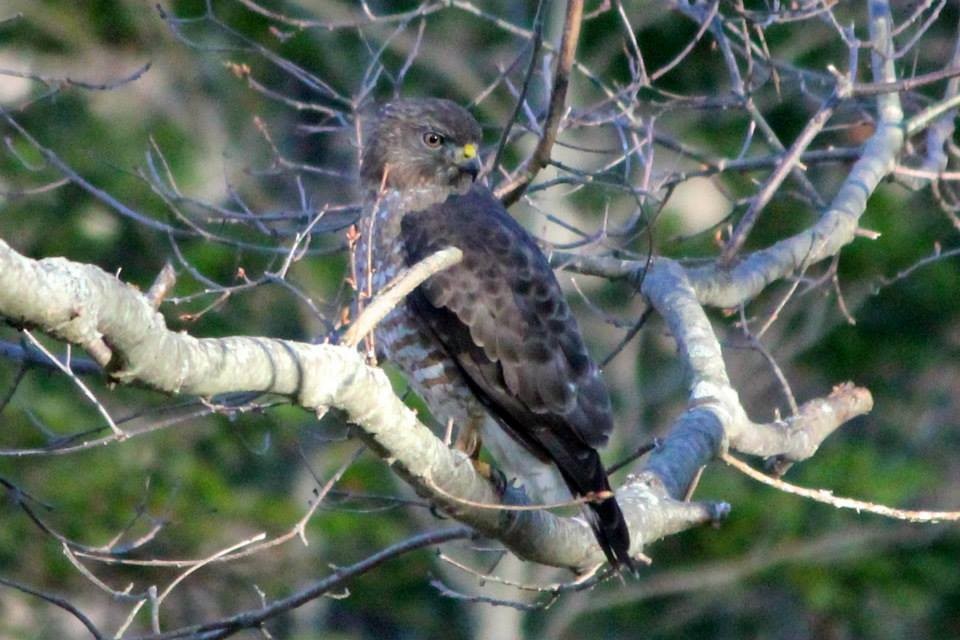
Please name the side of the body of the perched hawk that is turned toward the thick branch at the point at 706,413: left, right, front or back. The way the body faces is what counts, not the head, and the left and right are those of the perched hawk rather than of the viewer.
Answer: back

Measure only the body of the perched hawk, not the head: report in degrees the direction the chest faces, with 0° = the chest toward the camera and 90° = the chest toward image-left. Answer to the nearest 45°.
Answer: approximately 90°
